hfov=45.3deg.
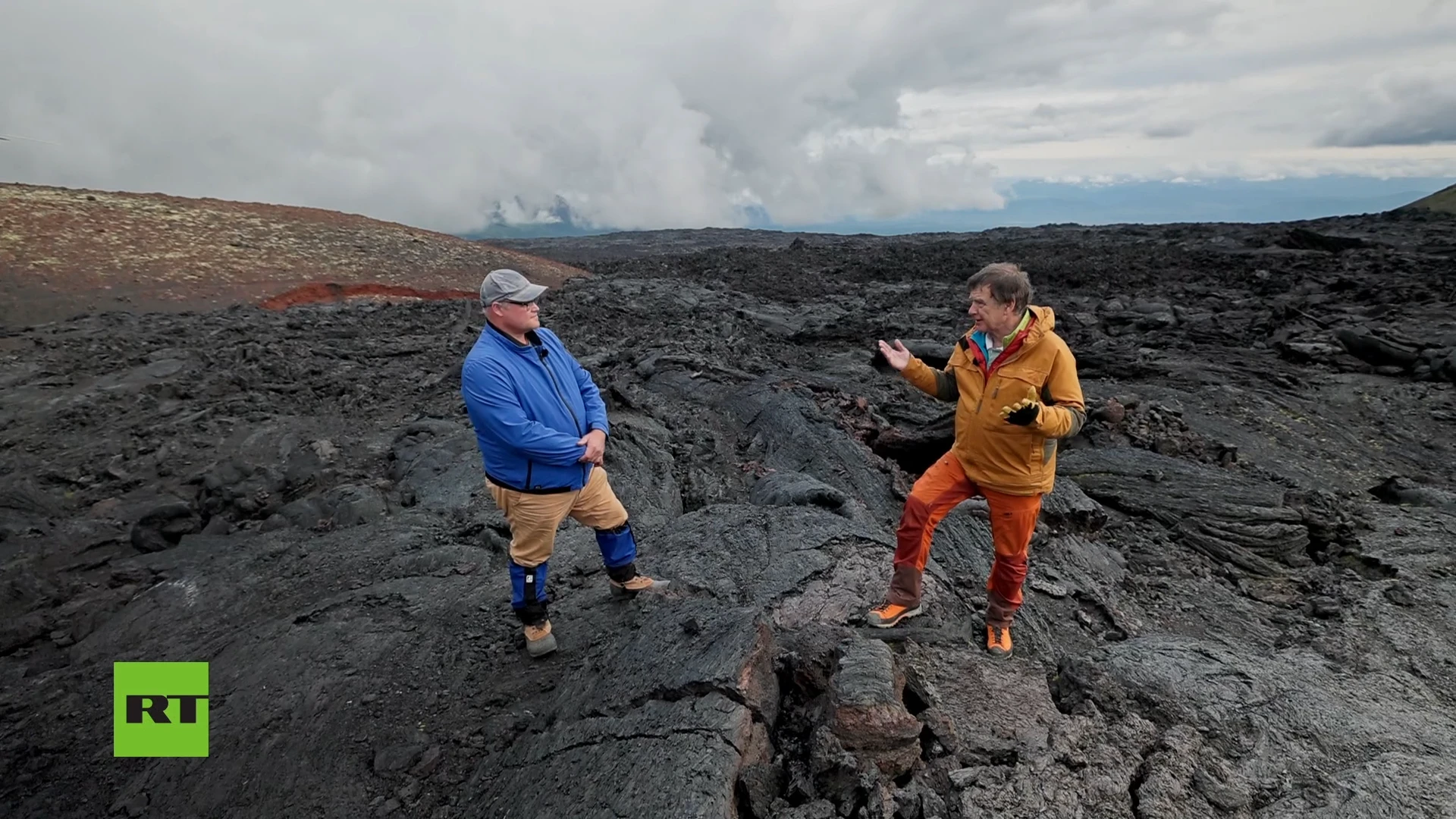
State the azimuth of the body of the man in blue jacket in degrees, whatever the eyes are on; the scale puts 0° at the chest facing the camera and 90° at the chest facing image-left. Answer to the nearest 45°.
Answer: approximately 315°

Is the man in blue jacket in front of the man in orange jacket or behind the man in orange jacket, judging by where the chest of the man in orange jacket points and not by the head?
in front

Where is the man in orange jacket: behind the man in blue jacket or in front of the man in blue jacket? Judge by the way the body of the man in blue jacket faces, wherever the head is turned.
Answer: in front

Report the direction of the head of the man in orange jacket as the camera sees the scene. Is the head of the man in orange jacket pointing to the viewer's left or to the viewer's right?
to the viewer's left

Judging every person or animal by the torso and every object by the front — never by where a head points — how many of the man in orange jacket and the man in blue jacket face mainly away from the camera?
0

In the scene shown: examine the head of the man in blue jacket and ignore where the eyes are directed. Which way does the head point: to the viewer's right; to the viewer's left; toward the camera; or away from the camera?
to the viewer's right
